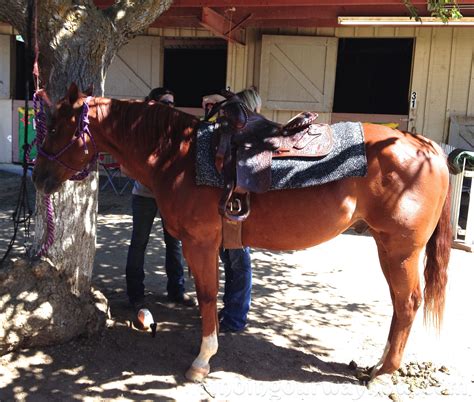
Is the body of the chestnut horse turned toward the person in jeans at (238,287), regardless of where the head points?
no

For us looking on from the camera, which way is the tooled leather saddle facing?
facing to the left of the viewer

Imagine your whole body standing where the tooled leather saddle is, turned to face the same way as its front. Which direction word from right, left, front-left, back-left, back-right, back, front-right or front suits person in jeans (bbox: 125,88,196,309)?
front-right

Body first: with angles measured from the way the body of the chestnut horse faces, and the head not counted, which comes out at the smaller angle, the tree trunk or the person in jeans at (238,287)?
the tree trunk

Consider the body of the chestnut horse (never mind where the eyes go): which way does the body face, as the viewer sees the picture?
to the viewer's left

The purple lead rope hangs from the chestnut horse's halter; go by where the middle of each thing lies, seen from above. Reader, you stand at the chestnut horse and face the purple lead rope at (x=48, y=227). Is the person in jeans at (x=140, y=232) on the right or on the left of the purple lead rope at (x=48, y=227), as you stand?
right

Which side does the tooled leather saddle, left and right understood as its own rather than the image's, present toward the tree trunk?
front
